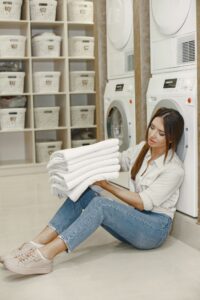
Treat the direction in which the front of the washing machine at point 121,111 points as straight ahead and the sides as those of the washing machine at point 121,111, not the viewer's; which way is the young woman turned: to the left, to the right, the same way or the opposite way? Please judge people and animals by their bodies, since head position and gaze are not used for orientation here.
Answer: the same way

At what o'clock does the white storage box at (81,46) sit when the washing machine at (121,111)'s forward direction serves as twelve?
The white storage box is roughly at 4 o'clock from the washing machine.

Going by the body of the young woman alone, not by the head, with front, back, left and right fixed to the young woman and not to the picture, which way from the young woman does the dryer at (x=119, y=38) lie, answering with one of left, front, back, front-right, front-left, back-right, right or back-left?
back-right

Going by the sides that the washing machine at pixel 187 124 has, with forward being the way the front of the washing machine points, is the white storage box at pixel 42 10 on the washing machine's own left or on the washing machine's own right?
on the washing machine's own right

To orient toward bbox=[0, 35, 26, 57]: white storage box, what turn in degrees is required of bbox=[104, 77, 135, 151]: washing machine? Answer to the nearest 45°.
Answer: approximately 90° to its right

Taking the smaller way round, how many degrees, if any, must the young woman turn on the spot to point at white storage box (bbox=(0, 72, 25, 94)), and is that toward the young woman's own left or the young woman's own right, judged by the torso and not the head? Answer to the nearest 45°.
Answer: approximately 135° to the young woman's own right

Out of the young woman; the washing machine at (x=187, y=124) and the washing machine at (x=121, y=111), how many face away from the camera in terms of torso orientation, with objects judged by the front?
0

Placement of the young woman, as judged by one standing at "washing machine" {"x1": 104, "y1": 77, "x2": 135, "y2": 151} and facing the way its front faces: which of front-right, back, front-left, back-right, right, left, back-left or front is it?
front-left

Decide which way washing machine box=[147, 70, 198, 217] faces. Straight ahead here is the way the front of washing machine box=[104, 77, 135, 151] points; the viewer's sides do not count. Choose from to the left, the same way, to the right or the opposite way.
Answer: the same way

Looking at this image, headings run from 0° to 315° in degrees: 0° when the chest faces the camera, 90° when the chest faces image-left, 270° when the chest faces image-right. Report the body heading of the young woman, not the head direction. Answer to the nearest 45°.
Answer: approximately 45°

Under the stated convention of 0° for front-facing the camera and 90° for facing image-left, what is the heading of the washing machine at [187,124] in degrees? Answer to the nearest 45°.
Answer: approximately 45°
